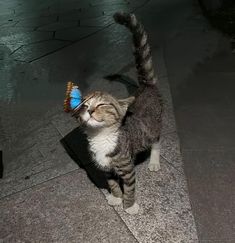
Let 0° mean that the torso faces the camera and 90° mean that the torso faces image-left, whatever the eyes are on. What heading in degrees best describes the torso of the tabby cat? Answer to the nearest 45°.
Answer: approximately 45°
